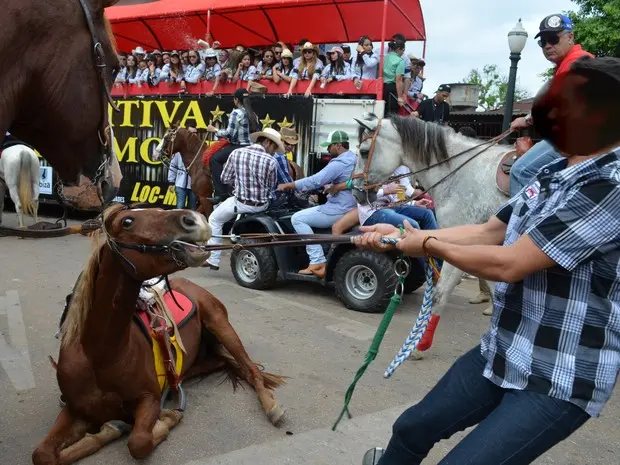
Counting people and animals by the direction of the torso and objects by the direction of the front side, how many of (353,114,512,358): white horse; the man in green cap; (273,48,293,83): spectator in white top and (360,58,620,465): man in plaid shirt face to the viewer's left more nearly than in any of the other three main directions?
3

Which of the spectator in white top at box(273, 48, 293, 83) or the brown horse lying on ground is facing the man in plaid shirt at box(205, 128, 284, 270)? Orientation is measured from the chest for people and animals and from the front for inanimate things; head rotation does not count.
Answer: the spectator in white top

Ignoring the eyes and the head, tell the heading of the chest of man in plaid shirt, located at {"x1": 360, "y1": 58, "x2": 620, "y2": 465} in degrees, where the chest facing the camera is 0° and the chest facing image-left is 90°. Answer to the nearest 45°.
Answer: approximately 90°

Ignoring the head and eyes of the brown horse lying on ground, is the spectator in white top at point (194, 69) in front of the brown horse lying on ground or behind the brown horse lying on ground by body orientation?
behind

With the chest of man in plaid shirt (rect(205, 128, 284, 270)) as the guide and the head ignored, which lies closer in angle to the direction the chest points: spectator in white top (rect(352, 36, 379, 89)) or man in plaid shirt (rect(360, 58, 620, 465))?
the spectator in white top

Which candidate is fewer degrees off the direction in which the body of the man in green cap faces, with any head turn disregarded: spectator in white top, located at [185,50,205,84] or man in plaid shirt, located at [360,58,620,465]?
the spectator in white top

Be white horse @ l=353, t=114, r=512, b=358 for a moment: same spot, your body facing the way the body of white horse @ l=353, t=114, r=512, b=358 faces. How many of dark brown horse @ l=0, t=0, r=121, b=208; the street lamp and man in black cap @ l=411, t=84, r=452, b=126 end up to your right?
2

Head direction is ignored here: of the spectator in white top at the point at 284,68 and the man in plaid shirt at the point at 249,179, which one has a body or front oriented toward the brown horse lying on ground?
the spectator in white top

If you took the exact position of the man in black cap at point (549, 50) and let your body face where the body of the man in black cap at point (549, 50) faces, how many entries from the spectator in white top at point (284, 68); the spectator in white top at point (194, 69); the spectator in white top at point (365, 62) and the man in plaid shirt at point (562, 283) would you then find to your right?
3
